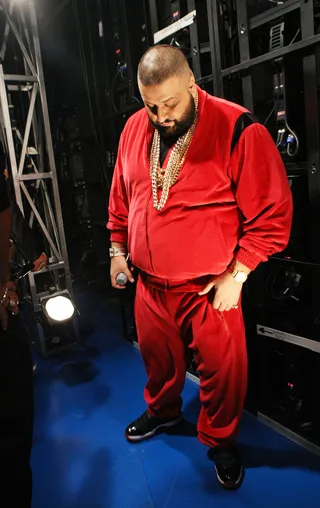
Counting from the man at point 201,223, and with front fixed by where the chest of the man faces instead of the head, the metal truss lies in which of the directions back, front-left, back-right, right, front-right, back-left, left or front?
right

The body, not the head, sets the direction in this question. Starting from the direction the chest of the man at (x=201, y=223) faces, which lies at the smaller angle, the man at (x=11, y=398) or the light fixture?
the man

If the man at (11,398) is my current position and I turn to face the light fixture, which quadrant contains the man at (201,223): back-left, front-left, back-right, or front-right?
front-right

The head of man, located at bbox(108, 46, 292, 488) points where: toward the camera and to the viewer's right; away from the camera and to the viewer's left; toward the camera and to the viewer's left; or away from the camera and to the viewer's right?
toward the camera and to the viewer's left

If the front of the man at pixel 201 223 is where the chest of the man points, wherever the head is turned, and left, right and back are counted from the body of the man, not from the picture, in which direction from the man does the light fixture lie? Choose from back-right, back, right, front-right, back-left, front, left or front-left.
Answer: right

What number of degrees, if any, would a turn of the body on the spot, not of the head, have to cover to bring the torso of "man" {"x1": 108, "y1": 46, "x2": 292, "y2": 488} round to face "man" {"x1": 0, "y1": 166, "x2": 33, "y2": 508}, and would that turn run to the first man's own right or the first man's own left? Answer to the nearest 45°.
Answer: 0° — they already face them

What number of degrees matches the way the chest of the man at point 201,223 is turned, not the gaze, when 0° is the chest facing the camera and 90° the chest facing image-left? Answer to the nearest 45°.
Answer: approximately 45°
